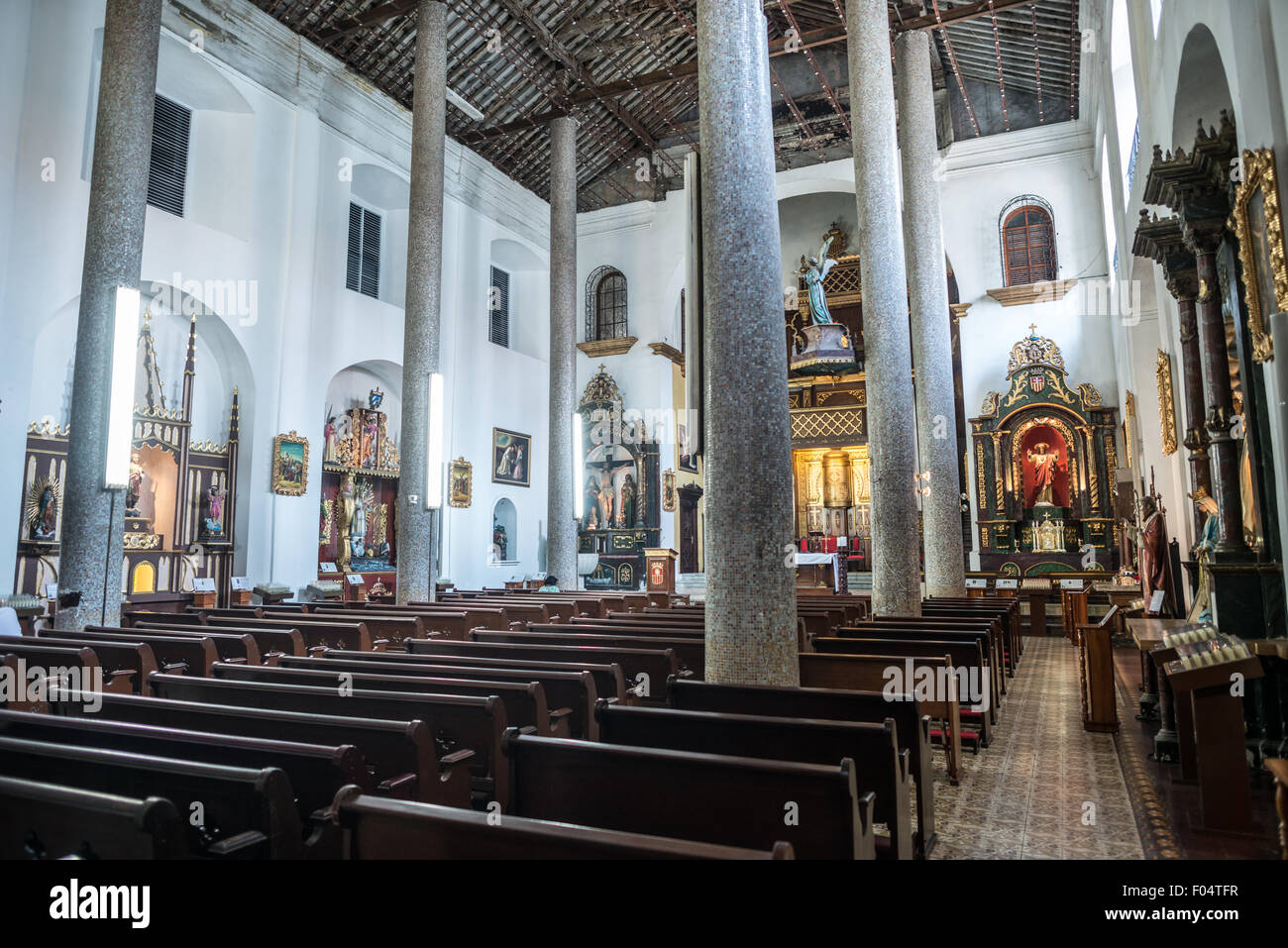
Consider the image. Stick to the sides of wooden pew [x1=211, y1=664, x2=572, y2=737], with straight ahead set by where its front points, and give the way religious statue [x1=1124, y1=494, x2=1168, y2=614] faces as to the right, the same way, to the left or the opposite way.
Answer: to the left

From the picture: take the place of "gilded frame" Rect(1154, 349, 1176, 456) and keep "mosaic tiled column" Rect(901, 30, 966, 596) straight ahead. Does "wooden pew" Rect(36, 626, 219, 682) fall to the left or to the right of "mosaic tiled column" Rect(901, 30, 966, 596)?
left

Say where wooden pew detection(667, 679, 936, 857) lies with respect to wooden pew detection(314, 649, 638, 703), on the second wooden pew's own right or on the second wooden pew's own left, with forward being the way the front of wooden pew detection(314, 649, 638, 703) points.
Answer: on the second wooden pew's own right

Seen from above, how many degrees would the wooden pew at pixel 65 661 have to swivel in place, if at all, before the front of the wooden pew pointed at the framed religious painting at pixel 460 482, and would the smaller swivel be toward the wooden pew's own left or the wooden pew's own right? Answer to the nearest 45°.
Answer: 0° — it already faces it

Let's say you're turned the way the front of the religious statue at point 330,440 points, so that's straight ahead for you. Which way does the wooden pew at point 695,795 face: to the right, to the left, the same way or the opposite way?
to the left

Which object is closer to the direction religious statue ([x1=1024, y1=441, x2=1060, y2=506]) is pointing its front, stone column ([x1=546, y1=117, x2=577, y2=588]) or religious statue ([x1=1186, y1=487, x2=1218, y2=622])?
the religious statue

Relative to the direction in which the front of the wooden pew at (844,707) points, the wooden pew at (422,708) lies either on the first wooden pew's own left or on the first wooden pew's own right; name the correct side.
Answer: on the first wooden pew's own left

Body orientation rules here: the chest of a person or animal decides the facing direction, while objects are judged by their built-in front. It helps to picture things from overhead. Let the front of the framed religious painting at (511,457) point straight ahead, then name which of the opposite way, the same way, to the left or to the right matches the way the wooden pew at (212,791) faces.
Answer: to the left

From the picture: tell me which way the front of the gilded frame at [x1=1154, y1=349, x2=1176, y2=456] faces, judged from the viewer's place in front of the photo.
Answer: facing to the left of the viewer

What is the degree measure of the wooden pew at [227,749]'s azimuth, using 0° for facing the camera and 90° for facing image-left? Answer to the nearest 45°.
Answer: approximately 225°

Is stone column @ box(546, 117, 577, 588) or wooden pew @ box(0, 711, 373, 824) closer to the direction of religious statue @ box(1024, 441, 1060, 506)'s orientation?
the wooden pew

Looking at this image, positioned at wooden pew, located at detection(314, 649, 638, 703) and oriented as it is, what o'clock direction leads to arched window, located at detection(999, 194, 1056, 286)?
The arched window is roughly at 12 o'clock from the wooden pew.
